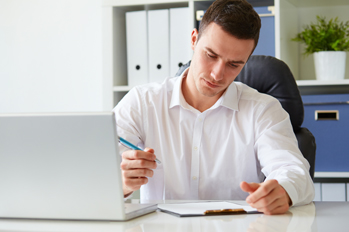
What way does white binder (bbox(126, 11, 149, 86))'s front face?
toward the camera

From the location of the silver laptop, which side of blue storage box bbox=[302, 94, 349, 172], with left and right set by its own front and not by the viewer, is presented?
front

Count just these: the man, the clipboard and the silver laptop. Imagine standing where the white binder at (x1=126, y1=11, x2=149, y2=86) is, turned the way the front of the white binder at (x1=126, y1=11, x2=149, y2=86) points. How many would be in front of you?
3

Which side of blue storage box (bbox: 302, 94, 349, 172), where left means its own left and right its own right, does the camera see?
front

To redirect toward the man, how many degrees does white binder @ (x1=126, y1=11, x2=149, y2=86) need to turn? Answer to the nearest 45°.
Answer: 0° — it already faces them

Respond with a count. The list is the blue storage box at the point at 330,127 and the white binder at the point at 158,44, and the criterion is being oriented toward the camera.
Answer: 2

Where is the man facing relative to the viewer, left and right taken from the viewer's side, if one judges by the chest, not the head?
facing the viewer

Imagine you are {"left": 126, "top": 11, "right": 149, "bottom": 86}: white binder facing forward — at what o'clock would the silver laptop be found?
The silver laptop is roughly at 12 o'clock from the white binder.

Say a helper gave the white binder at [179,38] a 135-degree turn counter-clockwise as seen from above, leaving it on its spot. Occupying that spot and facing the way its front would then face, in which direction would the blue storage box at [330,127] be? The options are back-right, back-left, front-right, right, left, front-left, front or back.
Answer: front-right

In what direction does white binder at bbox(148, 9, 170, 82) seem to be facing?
toward the camera

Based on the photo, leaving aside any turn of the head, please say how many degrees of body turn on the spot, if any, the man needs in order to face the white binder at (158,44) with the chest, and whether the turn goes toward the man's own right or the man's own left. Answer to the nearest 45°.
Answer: approximately 180°

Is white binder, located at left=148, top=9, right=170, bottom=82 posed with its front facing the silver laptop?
yes
